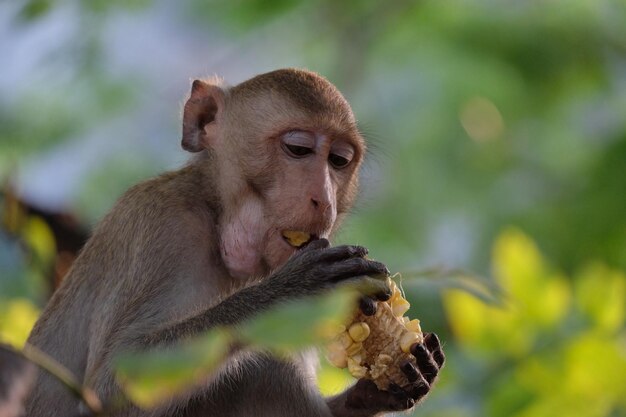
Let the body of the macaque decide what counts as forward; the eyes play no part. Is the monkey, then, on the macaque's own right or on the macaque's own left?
on the macaque's own right

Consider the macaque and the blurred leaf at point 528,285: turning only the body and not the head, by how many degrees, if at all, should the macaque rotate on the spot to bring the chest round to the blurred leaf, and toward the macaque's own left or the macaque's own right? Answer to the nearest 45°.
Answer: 0° — it already faces it

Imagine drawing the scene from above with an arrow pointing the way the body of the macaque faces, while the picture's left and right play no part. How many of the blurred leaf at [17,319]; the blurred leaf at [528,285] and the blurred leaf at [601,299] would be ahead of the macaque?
2

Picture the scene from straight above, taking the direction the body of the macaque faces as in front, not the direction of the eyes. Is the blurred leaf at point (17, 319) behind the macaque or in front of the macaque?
behind

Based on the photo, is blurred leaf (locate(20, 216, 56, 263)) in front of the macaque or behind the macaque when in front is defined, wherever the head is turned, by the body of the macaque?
behind

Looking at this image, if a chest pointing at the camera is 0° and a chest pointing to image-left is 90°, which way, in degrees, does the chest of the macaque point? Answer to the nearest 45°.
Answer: approximately 270°

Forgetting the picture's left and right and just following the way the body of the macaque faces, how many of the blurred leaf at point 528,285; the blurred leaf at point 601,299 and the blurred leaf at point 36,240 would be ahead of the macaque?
2
